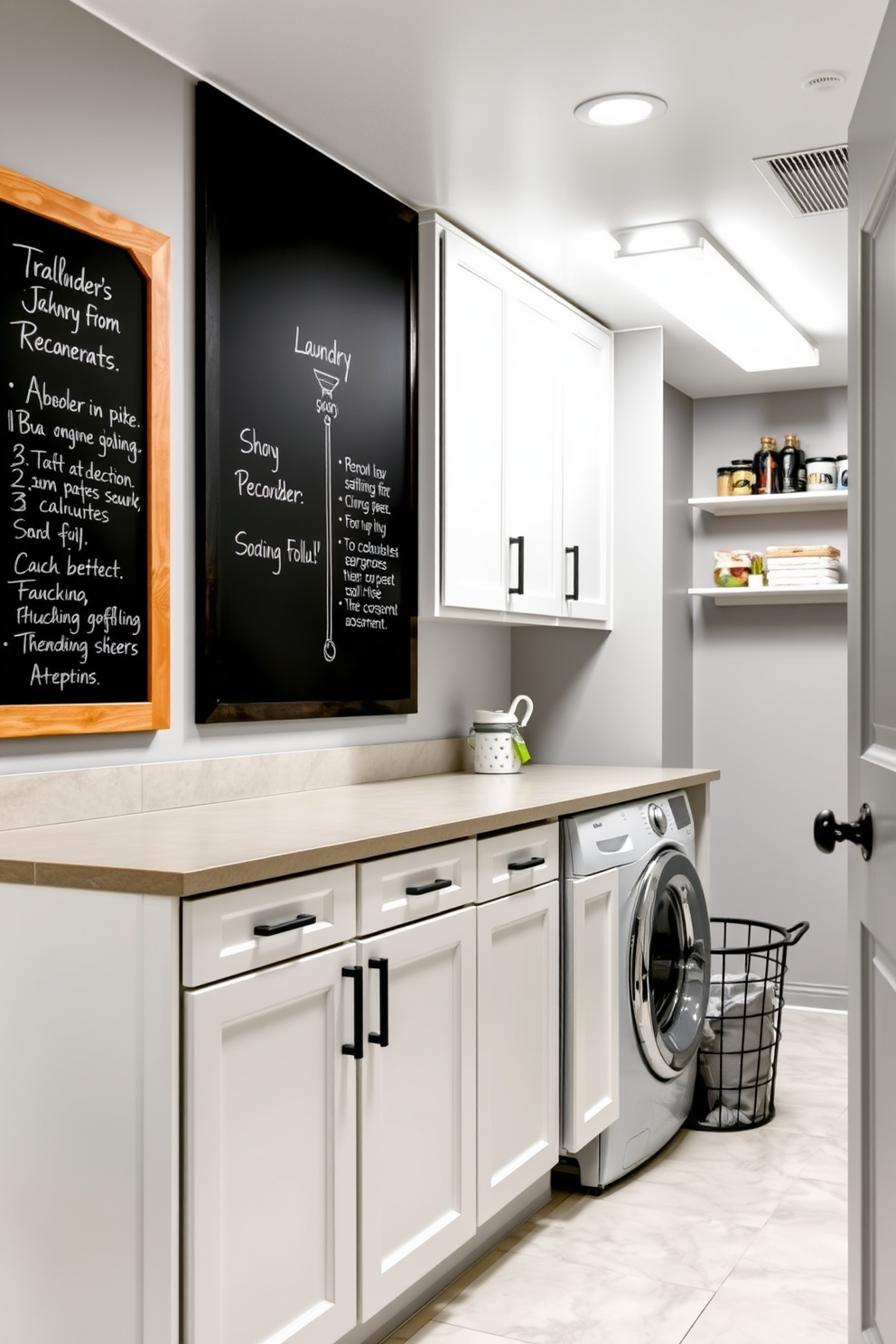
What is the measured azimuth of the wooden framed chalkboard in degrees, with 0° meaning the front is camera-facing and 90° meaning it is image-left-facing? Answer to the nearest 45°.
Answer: approximately 315°

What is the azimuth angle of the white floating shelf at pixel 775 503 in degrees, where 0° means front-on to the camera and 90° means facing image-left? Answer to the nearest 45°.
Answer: approximately 0°

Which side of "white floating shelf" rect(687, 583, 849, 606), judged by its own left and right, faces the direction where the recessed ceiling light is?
front

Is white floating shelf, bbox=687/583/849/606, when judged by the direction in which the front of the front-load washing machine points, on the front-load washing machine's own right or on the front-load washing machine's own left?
on the front-load washing machine's own left

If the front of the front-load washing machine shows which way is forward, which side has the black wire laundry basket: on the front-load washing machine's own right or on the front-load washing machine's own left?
on the front-load washing machine's own left

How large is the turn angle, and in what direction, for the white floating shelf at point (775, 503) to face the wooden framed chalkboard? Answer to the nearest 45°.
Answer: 0° — it already faces it

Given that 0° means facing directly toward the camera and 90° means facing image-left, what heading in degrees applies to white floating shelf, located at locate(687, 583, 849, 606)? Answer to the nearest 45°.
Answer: approximately 0°

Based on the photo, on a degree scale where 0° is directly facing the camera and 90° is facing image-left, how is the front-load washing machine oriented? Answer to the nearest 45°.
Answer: approximately 315°

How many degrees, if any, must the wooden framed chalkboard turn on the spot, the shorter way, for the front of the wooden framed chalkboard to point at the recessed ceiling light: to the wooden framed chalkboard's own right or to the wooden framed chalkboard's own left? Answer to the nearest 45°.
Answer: approximately 45° to the wooden framed chalkboard's own left

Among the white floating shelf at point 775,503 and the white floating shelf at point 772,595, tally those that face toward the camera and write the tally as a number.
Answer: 2

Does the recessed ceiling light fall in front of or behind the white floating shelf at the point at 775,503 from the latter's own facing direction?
in front

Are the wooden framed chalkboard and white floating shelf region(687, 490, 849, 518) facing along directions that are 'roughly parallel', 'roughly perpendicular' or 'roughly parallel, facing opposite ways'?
roughly perpendicular
